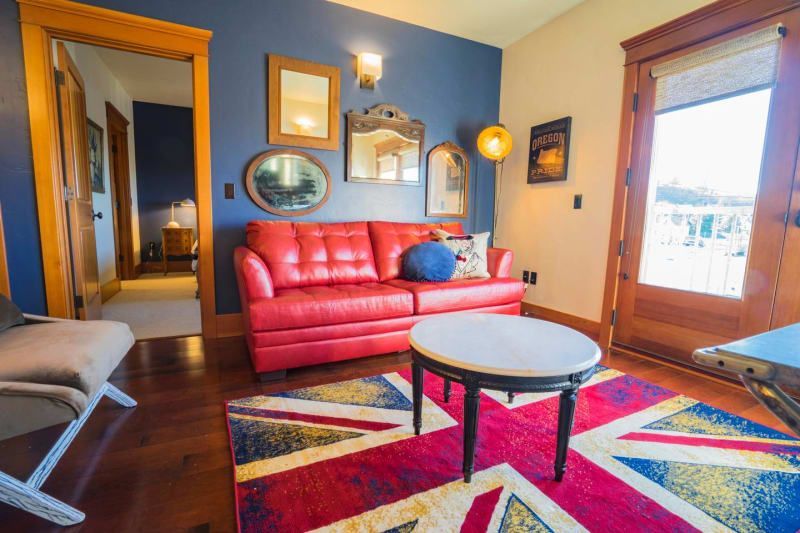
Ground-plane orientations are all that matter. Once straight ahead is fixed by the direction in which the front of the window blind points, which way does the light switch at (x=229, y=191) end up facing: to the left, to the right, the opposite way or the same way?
to the left

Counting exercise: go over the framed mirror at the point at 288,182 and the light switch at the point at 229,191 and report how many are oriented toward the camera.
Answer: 2

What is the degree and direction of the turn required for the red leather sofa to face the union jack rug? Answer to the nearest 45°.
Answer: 0° — it already faces it

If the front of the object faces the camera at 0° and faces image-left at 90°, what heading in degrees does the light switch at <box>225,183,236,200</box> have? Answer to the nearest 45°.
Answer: approximately 0°

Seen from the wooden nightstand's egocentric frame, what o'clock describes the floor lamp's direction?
The floor lamp is roughly at 11 o'clock from the wooden nightstand.

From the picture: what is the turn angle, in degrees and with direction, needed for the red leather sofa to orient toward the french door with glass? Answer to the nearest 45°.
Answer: approximately 45° to its left

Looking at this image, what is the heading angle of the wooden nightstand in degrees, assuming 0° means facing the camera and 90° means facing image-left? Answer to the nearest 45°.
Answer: approximately 0°

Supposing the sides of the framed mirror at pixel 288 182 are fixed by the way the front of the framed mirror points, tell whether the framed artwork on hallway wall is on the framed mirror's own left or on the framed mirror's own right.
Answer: on the framed mirror's own right
